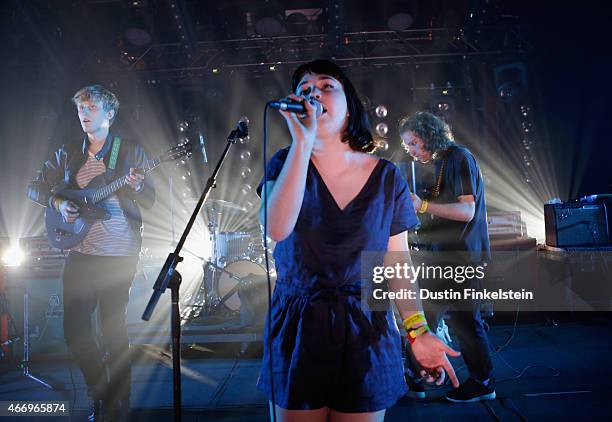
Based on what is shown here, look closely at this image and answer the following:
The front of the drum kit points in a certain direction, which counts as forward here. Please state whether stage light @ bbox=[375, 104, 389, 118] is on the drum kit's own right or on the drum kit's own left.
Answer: on the drum kit's own left

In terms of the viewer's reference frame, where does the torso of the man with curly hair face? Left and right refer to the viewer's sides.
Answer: facing to the left of the viewer

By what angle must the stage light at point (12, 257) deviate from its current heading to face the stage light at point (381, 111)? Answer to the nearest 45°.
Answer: approximately 90° to its left

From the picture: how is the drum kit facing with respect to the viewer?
toward the camera

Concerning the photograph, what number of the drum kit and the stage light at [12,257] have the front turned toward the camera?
2

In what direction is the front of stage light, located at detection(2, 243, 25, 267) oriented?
toward the camera

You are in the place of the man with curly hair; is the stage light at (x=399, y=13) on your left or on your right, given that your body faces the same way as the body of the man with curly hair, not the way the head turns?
on your right

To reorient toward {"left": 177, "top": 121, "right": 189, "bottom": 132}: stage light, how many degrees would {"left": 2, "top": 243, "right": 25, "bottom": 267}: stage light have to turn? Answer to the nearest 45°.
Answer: approximately 135° to its left

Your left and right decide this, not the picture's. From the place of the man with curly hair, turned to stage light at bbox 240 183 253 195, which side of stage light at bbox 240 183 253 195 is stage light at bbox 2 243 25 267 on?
left

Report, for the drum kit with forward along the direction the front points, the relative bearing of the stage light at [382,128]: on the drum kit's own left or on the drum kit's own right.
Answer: on the drum kit's own left
